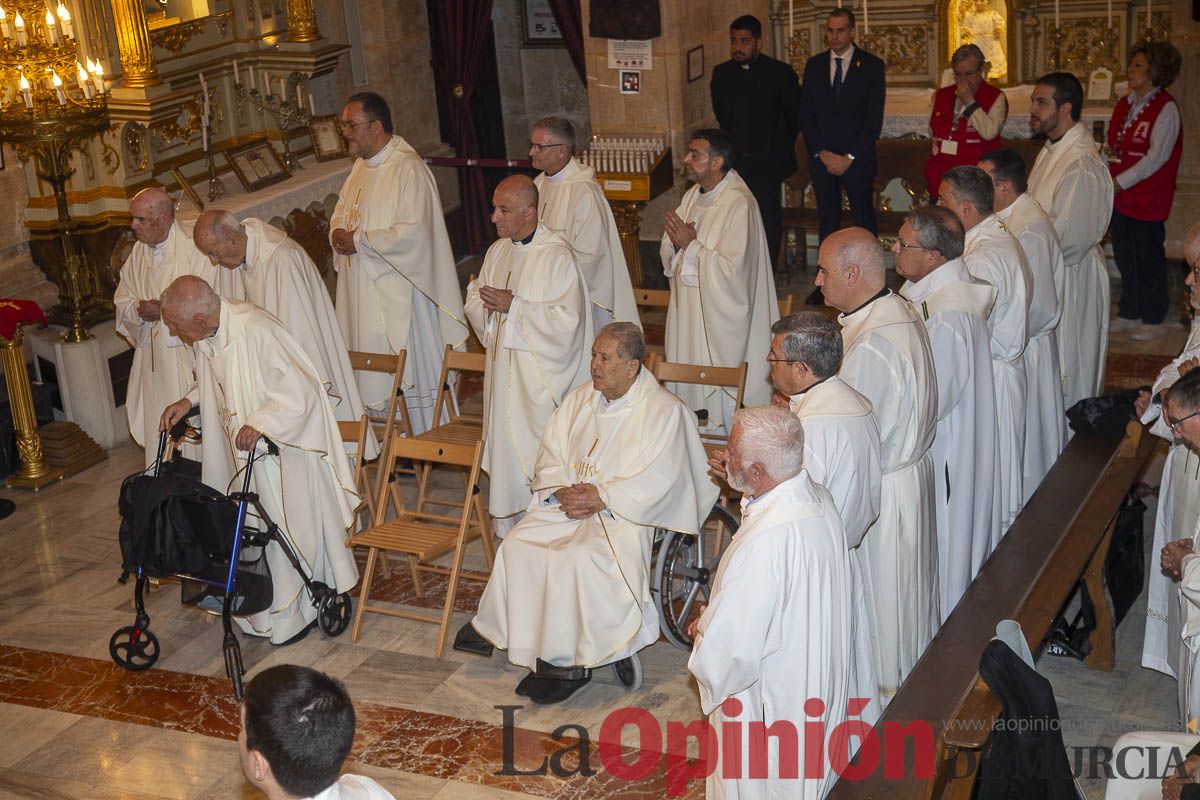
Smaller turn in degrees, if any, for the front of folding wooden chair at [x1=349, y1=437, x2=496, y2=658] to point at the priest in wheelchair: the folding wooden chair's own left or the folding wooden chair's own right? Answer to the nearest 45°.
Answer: approximately 90° to the folding wooden chair's own left

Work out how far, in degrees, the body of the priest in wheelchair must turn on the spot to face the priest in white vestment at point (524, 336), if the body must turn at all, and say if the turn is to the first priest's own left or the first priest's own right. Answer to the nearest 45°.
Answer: approximately 135° to the first priest's own right

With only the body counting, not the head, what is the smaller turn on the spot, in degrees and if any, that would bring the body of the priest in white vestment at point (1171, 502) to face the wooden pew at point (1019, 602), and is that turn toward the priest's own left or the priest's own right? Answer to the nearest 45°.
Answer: approximately 45° to the priest's own left

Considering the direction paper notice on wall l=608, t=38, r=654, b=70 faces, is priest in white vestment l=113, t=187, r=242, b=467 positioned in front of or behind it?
in front

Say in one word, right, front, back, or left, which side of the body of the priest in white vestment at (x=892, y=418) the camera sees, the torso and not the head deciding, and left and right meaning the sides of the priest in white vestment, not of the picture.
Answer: left

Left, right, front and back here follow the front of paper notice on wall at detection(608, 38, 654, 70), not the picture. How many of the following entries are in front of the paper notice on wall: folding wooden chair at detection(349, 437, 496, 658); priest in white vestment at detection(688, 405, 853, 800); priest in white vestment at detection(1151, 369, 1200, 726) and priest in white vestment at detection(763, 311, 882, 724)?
4

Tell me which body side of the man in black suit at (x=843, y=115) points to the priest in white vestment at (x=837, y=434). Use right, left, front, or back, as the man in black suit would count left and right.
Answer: front

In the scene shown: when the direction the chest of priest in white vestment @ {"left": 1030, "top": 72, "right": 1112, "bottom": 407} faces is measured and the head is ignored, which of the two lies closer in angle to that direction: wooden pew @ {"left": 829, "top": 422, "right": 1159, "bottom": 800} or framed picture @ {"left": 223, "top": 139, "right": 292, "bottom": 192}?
the framed picture

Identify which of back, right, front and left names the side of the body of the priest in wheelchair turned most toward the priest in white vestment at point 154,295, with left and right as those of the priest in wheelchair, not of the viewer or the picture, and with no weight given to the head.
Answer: right

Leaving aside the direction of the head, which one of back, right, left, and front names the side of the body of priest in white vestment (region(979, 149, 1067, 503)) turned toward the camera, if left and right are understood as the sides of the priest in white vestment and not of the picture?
left

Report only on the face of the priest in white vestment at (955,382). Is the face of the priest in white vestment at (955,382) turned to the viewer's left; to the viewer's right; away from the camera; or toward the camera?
to the viewer's left

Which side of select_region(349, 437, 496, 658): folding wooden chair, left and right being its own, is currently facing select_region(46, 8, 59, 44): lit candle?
right

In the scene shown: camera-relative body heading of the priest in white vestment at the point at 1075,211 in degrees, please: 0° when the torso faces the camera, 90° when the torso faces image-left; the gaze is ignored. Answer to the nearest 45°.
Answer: approximately 90°

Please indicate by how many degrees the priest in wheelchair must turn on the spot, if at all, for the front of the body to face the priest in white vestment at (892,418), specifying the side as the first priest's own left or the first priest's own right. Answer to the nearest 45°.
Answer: approximately 135° to the first priest's own left

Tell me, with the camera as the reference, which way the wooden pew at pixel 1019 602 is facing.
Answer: facing away from the viewer and to the left of the viewer
